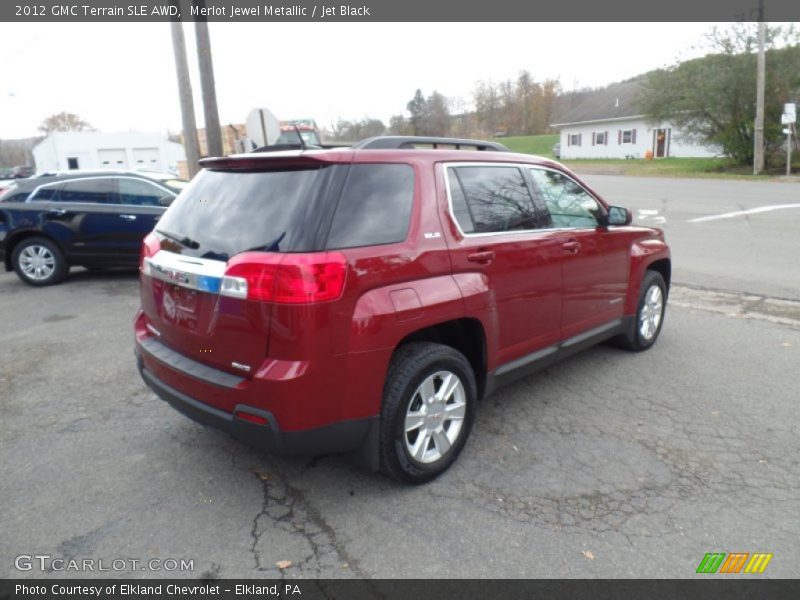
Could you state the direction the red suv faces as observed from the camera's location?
facing away from the viewer and to the right of the viewer

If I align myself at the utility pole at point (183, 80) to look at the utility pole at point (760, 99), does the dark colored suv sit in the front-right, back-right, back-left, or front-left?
back-right

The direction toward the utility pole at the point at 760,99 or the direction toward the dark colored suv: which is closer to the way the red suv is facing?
the utility pole

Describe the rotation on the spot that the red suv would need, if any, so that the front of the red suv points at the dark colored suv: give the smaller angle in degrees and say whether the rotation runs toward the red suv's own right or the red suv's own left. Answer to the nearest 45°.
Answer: approximately 90° to the red suv's own left

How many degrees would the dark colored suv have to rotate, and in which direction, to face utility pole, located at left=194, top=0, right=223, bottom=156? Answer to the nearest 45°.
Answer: approximately 45° to its left

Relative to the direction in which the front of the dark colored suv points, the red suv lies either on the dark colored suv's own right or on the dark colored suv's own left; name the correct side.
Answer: on the dark colored suv's own right

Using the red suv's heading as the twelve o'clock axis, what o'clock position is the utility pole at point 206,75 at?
The utility pole is roughly at 10 o'clock from the red suv.

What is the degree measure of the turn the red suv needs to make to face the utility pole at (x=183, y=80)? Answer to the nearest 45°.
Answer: approximately 45° to its left

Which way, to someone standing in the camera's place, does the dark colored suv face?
facing to the right of the viewer

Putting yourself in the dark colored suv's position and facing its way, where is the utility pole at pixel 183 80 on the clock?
The utility pole is roughly at 10 o'clock from the dark colored suv.
